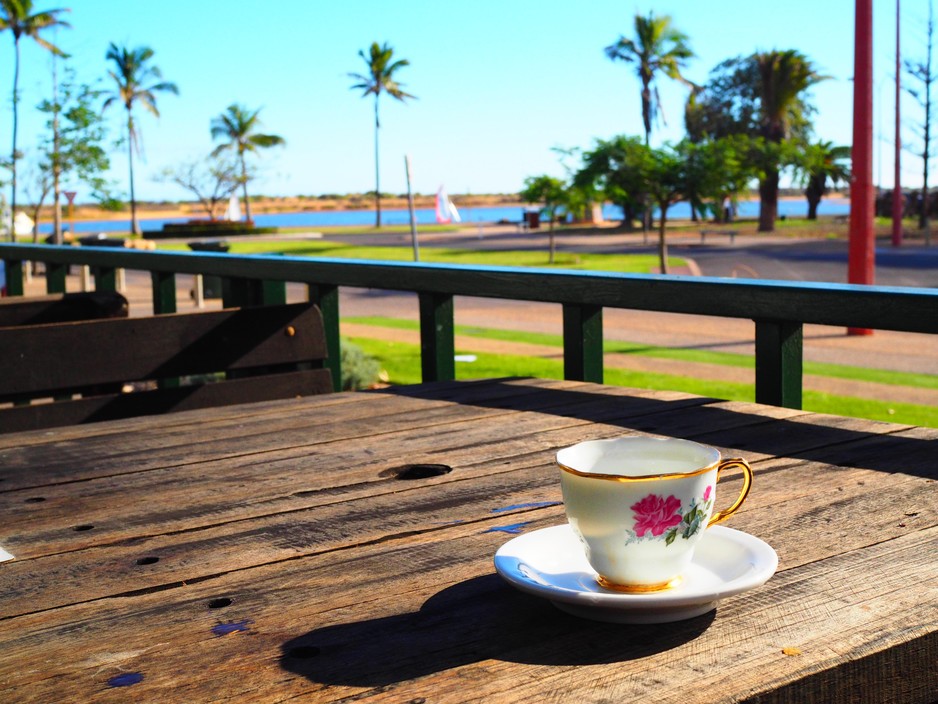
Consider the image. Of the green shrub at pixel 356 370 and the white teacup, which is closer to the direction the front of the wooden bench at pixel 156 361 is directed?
the white teacup

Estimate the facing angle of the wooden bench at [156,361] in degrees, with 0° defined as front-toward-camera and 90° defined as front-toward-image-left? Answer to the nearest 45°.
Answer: approximately 315°

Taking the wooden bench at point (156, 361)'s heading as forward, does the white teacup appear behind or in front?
in front

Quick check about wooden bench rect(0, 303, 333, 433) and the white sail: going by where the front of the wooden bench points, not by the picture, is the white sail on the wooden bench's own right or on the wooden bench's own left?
on the wooden bench's own left

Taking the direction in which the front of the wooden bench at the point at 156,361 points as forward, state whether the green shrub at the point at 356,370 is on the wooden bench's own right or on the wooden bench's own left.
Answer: on the wooden bench's own left
